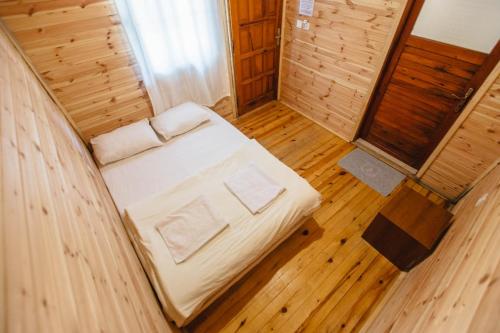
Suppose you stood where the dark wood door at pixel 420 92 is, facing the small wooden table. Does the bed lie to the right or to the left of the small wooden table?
right

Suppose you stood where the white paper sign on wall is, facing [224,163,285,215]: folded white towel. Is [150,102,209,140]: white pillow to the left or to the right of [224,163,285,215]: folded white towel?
right

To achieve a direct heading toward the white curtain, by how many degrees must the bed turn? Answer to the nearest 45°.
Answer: approximately 135° to its left

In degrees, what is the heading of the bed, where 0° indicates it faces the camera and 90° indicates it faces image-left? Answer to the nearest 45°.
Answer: approximately 315°

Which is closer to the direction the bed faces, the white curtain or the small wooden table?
the small wooden table

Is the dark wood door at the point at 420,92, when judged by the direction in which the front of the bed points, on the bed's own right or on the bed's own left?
on the bed's own left

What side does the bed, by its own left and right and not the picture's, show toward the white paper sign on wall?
left

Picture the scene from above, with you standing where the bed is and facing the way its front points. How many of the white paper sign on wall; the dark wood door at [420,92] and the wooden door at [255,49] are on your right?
0

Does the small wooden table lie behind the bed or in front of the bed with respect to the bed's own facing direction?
in front

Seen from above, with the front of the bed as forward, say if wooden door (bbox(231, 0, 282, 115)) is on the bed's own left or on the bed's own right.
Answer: on the bed's own left
